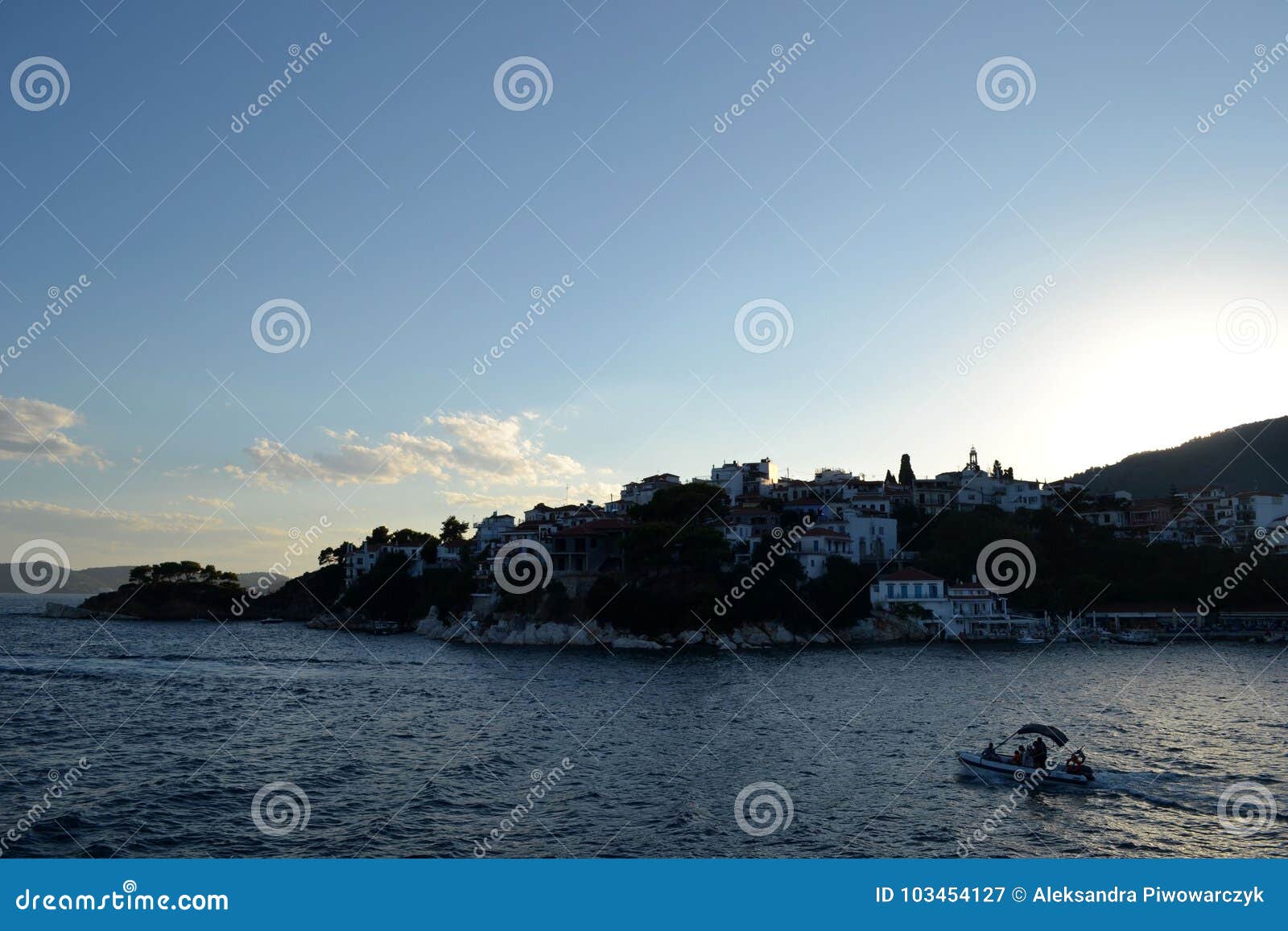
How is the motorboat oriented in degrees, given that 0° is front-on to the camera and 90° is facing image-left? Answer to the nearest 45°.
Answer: approximately 90°
